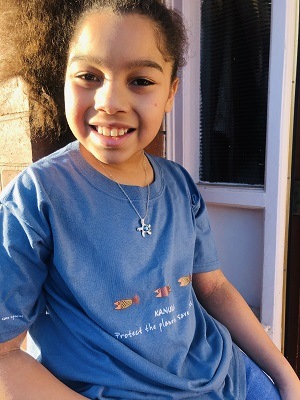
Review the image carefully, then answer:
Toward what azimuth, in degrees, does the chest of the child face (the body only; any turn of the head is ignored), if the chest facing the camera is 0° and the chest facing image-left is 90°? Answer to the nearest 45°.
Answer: approximately 315°
